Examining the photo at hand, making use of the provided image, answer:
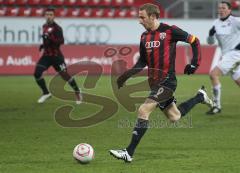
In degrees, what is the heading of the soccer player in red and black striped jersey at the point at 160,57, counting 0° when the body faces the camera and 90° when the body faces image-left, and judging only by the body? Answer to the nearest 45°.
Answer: approximately 45°

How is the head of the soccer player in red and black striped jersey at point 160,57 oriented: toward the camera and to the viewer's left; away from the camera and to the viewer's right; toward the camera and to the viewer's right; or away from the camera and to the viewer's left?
toward the camera and to the viewer's left

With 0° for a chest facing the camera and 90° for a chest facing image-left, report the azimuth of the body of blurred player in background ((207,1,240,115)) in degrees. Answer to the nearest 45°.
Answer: approximately 45°

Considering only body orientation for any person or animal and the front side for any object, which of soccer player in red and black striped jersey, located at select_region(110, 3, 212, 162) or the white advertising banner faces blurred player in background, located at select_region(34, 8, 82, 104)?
the white advertising banner

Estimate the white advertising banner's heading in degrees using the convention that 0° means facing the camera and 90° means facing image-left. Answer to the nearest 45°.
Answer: approximately 0°

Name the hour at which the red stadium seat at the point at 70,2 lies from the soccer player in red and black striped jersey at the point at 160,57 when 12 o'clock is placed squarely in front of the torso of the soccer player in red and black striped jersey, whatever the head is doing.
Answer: The red stadium seat is roughly at 4 o'clock from the soccer player in red and black striped jersey.

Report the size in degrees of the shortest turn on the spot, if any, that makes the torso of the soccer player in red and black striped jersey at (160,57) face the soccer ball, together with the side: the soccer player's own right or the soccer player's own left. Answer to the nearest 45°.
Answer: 0° — they already face it
